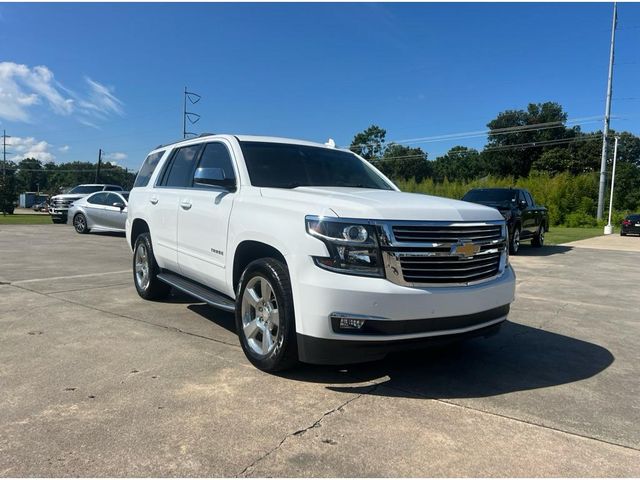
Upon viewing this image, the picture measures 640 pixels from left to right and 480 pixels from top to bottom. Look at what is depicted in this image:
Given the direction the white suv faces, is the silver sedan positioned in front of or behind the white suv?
behind

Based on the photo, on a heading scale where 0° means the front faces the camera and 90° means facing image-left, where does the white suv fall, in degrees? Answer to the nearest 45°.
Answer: approximately 315°

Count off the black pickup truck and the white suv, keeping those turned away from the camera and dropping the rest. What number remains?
0

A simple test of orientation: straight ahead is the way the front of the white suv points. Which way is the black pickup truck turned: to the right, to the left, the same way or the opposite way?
to the right

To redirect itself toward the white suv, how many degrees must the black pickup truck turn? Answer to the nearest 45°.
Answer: approximately 45° to its left

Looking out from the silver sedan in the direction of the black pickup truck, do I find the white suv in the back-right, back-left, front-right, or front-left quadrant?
front-right

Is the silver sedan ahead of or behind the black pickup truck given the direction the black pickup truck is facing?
ahead

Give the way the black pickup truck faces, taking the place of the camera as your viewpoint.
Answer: facing the viewer and to the left of the viewer

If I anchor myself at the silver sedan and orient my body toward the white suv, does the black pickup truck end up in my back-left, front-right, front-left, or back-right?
front-left

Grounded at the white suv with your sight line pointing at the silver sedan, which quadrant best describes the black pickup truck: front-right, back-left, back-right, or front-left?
front-right

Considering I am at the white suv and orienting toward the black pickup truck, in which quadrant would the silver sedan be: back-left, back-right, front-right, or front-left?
front-left

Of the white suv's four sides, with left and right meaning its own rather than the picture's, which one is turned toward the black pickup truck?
left
